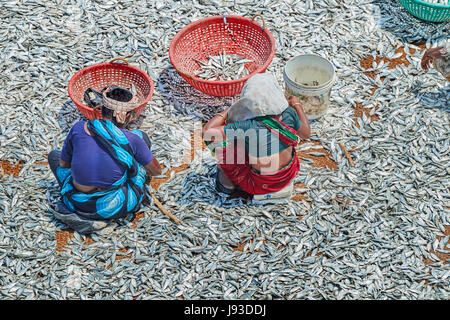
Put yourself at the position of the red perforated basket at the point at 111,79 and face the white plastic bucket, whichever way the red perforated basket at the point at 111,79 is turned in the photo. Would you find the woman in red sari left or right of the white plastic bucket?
right

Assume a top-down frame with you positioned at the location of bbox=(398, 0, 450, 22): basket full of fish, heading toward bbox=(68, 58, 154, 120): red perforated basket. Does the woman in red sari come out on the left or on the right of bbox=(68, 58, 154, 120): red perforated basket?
left

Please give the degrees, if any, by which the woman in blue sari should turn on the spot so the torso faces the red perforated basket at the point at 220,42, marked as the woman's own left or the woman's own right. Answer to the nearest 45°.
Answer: approximately 45° to the woman's own right

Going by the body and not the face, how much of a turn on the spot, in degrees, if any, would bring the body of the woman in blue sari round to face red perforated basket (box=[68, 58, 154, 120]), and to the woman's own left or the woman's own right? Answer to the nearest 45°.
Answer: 0° — they already face it

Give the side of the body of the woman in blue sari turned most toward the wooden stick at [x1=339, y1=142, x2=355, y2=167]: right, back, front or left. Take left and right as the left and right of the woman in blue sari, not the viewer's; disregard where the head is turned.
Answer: right

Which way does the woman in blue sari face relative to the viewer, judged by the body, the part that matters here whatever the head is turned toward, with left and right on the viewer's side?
facing away from the viewer

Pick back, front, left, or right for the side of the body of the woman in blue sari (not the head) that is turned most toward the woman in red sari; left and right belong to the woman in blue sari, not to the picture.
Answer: right

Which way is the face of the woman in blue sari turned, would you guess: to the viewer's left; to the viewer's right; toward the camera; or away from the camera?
away from the camera
